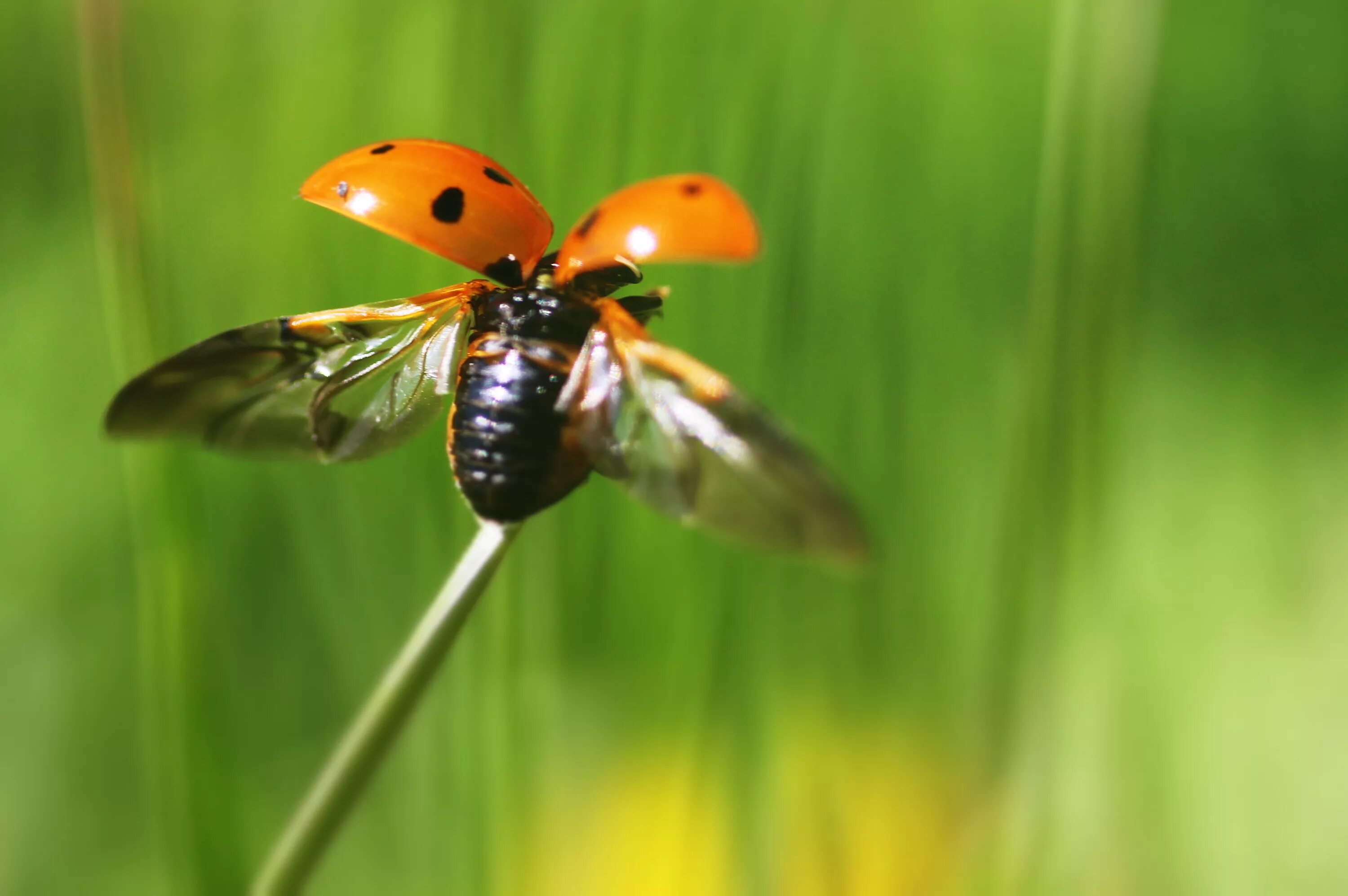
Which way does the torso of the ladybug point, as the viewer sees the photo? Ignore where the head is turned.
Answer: away from the camera
